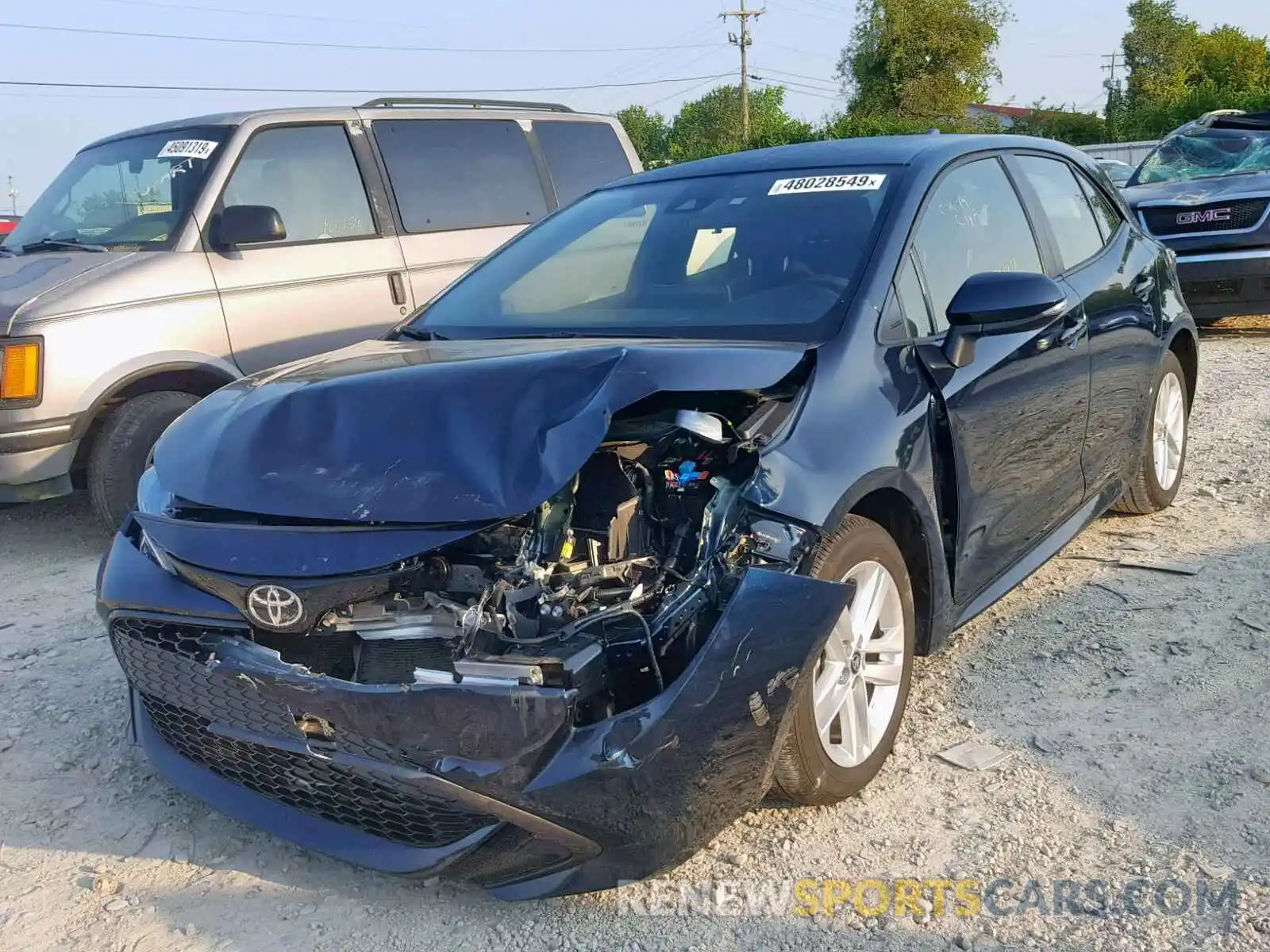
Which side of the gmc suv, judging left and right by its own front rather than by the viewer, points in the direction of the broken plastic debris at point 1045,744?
front

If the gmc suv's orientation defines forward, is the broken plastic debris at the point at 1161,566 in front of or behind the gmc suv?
in front

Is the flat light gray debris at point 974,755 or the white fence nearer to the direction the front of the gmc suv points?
the flat light gray debris

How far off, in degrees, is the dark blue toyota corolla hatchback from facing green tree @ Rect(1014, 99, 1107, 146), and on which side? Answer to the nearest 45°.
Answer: approximately 135° to its right

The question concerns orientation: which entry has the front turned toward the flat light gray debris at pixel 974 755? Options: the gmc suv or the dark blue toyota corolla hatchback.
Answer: the gmc suv

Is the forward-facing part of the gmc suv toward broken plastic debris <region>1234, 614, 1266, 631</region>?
yes

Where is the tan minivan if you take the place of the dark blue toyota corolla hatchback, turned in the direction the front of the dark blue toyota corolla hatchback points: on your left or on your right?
on your right

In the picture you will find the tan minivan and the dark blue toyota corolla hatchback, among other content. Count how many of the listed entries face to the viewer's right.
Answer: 0

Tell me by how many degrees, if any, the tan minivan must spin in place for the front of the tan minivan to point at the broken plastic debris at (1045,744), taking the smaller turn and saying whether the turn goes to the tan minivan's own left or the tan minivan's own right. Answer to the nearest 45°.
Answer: approximately 90° to the tan minivan's own left
